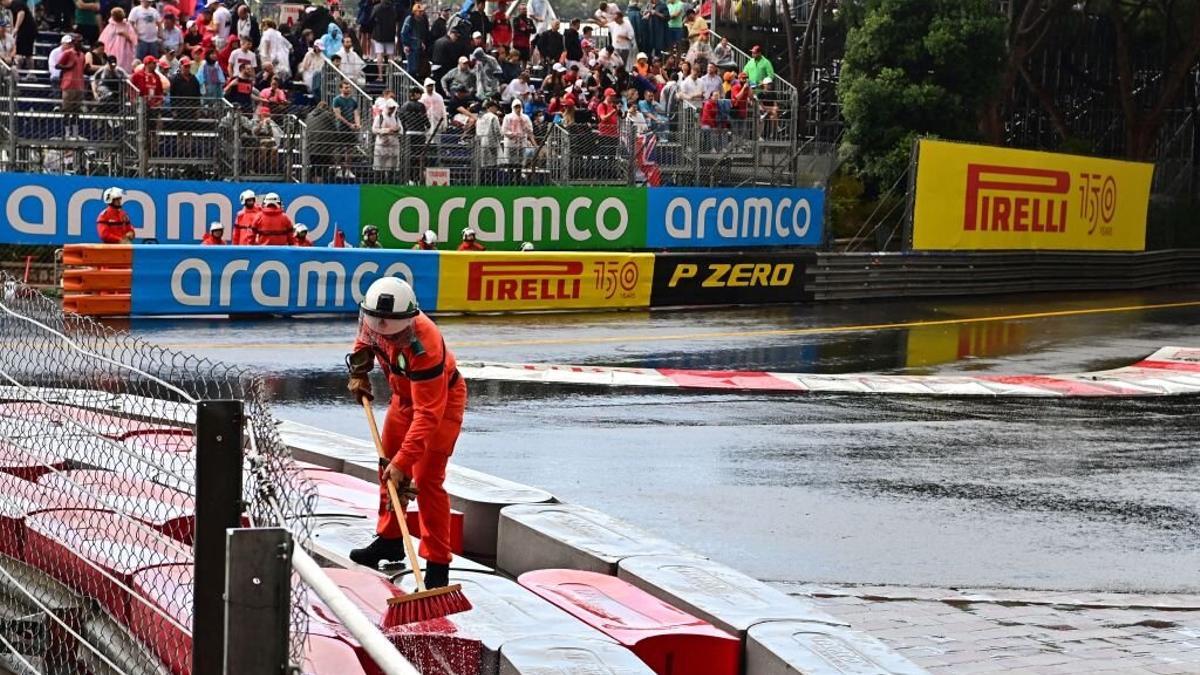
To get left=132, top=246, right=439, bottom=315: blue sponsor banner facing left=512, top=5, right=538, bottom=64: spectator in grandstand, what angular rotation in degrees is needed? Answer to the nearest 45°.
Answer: approximately 135° to its left

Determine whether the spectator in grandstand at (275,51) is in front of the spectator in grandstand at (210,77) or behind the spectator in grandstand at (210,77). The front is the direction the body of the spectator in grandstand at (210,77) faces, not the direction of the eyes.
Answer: behind

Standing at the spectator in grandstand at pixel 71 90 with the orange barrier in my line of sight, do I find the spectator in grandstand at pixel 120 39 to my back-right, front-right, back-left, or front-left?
back-left

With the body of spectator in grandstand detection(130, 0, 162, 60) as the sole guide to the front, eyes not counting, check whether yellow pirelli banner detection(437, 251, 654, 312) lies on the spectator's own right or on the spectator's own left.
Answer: on the spectator's own left

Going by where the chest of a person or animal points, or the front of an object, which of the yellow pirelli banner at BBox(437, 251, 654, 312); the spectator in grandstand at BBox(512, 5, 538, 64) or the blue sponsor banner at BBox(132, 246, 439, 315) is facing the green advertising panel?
the spectator in grandstand

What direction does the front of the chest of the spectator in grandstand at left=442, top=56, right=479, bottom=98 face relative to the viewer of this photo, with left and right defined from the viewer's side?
facing the viewer

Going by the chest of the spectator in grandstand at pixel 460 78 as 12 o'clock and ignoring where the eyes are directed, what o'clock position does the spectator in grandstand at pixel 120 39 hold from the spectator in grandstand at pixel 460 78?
the spectator in grandstand at pixel 120 39 is roughly at 2 o'clock from the spectator in grandstand at pixel 460 78.

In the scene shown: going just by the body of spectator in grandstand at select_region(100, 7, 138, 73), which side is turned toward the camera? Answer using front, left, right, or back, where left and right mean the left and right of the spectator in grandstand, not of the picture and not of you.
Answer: front

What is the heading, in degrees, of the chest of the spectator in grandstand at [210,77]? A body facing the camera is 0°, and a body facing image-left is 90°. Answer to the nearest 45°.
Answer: approximately 0°

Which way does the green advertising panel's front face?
toward the camera

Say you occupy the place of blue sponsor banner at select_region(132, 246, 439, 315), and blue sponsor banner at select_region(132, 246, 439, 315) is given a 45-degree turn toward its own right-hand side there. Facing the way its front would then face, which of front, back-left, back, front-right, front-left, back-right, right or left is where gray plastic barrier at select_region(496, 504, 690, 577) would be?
front-left

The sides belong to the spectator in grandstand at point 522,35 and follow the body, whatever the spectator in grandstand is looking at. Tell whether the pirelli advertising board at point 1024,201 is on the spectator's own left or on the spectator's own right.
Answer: on the spectator's own left

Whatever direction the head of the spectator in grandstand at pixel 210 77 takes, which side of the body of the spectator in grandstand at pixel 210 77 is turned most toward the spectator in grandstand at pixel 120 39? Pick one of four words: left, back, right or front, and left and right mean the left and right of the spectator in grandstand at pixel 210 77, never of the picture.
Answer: right

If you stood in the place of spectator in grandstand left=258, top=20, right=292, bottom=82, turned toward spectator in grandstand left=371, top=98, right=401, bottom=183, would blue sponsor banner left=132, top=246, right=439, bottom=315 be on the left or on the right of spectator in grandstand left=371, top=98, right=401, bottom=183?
right

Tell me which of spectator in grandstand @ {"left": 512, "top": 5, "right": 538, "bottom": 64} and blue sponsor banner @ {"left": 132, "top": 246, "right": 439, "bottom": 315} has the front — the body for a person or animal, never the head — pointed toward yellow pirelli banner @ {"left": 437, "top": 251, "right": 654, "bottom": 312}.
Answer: the spectator in grandstand

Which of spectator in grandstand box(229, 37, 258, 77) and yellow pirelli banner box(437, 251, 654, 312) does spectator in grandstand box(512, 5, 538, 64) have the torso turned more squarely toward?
the yellow pirelli banner
